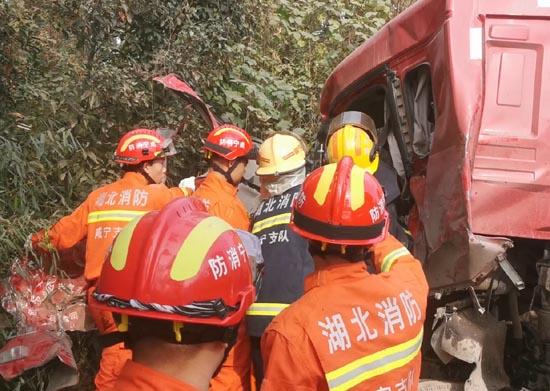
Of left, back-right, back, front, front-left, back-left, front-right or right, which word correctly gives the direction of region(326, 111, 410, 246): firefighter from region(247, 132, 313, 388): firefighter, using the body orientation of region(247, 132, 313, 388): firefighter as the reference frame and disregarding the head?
front-right

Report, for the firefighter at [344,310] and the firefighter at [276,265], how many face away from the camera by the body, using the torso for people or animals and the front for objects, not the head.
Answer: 2

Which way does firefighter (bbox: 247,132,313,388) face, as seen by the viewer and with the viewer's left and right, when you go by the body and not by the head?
facing away from the viewer

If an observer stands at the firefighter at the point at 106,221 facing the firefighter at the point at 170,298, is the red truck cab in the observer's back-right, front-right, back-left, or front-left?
front-left

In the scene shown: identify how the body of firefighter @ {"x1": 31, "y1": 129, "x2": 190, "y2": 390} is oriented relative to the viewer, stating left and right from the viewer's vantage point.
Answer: facing away from the viewer and to the right of the viewer

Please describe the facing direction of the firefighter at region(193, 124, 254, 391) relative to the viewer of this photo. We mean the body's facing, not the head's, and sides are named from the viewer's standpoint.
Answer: facing away from the viewer and to the right of the viewer

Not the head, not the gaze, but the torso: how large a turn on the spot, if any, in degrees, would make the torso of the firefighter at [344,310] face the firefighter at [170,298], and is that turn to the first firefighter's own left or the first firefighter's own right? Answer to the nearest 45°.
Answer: approximately 135° to the first firefighter's own left

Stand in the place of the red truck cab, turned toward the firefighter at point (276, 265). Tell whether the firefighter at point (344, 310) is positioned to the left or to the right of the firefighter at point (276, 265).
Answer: left

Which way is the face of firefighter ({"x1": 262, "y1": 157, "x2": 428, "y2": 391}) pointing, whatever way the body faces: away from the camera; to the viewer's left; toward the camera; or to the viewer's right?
away from the camera

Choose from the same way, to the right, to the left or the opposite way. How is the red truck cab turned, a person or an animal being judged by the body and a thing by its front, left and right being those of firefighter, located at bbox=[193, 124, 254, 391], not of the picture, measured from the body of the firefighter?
to the left

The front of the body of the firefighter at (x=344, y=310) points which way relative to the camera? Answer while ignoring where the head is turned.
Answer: away from the camera

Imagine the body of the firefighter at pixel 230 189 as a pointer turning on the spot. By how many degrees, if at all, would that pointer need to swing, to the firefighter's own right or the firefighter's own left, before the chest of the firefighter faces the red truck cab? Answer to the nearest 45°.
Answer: approximately 45° to the firefighter's own right
